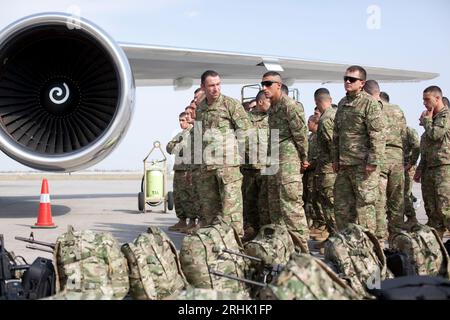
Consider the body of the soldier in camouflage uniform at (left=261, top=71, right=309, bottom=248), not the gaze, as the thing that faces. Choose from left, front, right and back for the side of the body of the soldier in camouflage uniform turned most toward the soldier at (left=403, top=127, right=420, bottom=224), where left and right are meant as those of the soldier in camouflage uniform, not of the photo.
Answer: back

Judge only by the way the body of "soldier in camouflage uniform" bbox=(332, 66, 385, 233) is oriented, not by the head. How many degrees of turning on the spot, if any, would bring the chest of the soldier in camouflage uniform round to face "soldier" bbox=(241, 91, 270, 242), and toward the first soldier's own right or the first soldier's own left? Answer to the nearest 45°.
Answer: approximately 90° to the first soldier's own right

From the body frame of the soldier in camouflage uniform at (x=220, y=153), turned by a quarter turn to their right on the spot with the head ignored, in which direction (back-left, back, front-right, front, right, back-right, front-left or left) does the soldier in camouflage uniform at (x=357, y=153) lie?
back-right

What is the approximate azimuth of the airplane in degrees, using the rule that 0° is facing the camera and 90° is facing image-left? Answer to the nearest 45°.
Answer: approximately 0°
